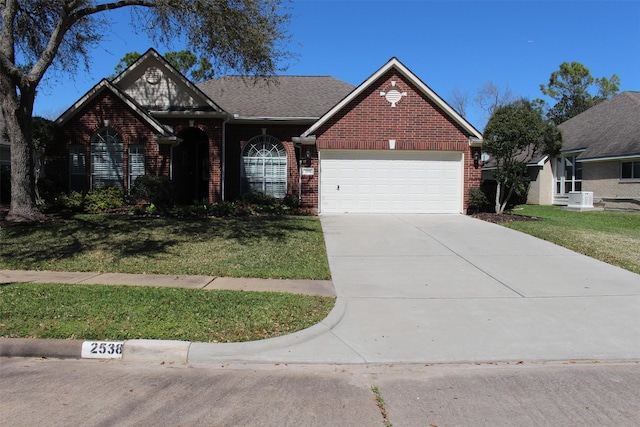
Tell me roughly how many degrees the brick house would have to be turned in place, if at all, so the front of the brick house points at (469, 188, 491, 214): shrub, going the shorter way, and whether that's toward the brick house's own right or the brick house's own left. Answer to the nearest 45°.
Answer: approximately 90° to the brick house's own left

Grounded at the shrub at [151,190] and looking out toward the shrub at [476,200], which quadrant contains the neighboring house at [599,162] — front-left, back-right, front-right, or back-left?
front-left

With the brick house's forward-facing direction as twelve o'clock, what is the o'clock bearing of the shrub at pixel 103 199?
The shrub is roughly at 3 o'clock from the brick house.

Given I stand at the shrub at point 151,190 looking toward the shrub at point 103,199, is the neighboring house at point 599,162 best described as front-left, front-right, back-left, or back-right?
back-right

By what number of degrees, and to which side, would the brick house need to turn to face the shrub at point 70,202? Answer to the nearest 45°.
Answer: approximately 90° to its right

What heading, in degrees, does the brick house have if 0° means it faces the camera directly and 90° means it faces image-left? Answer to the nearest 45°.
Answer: approximately 0°
